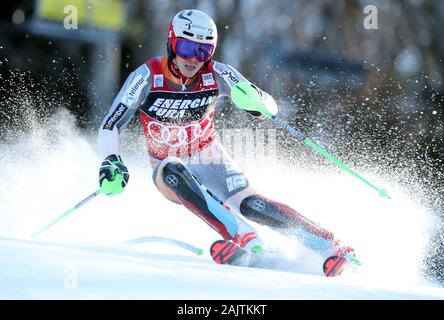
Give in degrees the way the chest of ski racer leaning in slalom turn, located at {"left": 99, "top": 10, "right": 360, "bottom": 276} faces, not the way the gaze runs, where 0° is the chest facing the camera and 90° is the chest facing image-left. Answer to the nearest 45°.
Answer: approximately 0°
